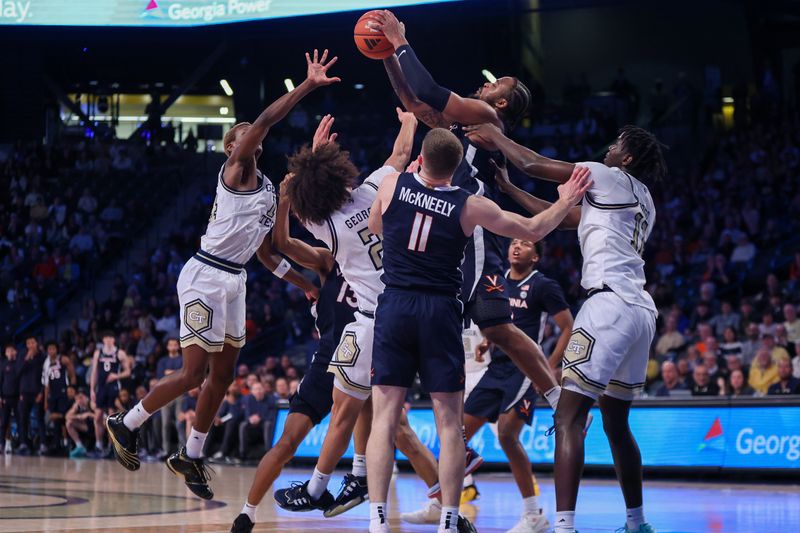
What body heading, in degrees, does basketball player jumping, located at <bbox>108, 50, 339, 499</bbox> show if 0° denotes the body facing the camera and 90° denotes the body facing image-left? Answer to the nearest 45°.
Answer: approximately 270°

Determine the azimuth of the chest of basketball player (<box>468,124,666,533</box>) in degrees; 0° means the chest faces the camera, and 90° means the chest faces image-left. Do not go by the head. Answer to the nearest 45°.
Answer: approximately 135°

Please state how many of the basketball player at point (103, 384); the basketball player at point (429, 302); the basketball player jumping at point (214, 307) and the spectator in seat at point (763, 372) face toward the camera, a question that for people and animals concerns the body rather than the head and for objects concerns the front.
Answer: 2

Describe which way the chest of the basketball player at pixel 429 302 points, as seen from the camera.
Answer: away from the camera

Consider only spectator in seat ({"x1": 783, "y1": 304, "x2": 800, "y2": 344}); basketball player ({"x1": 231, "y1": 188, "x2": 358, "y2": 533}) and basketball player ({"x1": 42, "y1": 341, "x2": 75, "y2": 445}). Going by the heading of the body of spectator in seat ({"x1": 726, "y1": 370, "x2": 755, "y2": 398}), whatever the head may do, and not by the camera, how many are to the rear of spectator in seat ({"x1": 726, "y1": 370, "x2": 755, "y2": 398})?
1

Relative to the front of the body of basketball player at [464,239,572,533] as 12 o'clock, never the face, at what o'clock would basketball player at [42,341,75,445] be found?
basketball player at [42,341,75,445] is roughly at 3 o'clock from basketball player at [464,239,572,533].

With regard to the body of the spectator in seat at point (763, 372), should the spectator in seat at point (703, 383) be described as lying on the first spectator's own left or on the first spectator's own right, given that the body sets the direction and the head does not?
on the first spectator's own right

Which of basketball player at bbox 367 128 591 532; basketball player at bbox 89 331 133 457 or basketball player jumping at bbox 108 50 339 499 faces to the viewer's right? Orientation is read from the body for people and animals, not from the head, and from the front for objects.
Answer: the basketball player jumping

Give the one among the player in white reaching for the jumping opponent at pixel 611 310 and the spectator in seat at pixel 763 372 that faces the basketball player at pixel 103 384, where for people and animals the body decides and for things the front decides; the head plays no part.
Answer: the player in white reaching for the jumping opponent

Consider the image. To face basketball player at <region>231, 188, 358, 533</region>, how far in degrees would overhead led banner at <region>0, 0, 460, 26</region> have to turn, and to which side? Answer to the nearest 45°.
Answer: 0° — it already faces them

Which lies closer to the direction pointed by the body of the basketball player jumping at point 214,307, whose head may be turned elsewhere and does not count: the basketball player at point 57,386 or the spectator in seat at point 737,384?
the spectator in seat
